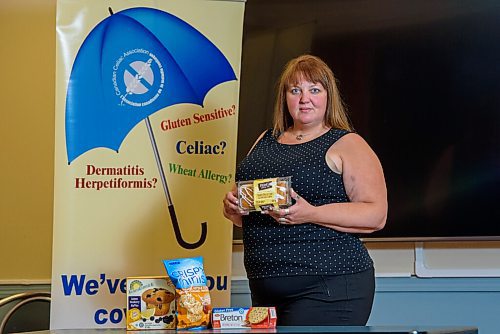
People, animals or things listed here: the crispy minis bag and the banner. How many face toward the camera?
2

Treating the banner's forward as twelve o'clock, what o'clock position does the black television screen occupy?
The black television screen is roughly at 9 o'clock from the banner.

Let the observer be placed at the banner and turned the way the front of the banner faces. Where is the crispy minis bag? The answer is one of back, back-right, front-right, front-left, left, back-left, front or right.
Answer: front

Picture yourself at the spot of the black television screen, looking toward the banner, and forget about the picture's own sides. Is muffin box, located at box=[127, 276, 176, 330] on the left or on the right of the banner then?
left

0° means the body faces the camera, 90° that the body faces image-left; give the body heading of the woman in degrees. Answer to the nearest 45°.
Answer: approximately 45°

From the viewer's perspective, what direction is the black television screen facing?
toward the camera

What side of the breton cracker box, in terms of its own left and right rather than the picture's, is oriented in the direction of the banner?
back

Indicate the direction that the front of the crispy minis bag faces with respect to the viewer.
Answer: facing the viewer
